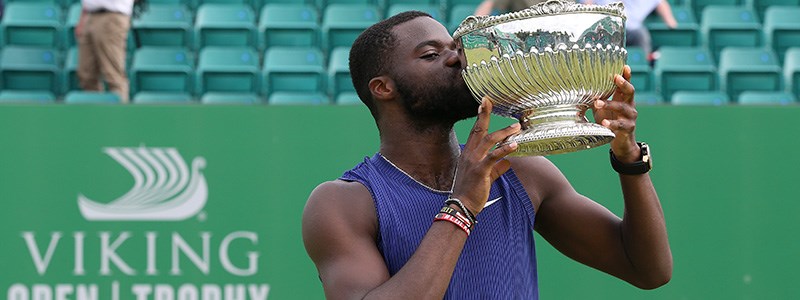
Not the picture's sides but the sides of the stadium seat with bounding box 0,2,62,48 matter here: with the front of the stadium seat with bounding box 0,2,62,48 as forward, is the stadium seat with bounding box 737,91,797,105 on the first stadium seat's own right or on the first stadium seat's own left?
on the first stadium seat's own left

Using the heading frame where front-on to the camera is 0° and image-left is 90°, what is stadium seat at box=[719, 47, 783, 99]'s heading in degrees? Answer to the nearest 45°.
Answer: approximately 0°

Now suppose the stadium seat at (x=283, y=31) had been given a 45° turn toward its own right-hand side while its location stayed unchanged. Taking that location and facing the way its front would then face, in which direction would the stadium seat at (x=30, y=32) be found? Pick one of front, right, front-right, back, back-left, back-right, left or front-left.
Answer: front-right

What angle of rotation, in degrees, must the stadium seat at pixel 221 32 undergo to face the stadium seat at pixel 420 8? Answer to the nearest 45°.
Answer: approximately 90° to its left

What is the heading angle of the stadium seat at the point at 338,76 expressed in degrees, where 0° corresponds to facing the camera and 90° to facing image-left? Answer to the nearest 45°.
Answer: approximately 0°

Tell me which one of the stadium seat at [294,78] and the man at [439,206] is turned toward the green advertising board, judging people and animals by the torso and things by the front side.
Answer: the stadium seat

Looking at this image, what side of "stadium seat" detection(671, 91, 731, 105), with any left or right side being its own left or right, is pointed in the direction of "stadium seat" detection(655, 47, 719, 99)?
back
